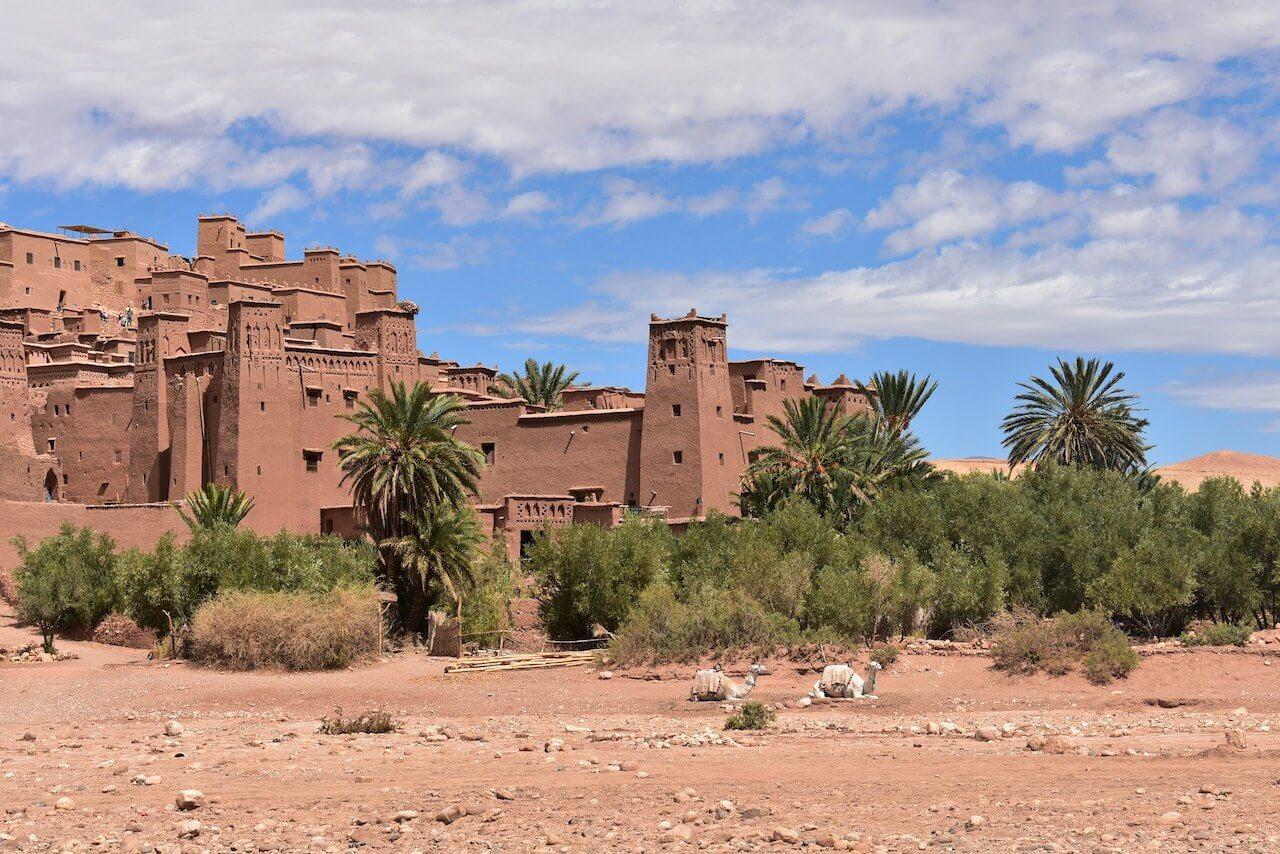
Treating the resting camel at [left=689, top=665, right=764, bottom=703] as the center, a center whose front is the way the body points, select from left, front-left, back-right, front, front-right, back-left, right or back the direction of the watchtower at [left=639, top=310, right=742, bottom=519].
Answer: left

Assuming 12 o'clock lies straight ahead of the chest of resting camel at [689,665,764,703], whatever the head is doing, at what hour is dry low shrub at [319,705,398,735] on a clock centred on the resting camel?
The dry low shrub is roughly at 5 o'clock from the resting camel.

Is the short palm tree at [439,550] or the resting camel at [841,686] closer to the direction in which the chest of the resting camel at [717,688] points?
the resting camel

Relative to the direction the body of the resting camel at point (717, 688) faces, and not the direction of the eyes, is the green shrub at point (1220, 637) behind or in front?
in front

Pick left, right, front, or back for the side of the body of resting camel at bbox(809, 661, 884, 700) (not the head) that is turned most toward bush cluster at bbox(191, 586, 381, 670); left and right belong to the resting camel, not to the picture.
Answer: back

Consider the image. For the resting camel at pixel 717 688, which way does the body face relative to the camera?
to the viewer's right

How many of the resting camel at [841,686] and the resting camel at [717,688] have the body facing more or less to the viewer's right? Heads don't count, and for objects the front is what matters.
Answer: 2

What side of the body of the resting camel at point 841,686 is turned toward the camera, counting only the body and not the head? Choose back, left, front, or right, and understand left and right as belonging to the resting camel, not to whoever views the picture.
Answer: right

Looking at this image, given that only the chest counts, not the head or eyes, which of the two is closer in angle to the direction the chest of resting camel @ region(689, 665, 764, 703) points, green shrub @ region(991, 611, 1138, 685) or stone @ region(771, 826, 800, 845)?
the green shrub
